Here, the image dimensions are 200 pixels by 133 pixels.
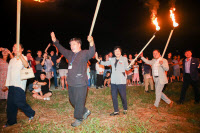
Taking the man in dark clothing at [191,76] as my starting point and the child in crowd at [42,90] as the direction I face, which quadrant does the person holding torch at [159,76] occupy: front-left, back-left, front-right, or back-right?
front-left

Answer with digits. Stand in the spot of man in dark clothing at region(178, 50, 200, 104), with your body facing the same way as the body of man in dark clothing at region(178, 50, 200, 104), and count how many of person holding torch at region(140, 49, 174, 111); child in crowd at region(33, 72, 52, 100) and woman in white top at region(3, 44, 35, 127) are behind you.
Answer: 0

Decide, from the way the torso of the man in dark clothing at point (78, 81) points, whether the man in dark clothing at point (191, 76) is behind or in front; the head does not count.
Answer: behind

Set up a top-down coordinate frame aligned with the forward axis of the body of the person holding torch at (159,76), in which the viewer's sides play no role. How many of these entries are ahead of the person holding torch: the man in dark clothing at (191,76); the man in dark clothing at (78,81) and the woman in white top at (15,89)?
2

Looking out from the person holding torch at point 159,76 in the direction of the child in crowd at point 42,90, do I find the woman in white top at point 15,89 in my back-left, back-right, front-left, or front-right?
front-left

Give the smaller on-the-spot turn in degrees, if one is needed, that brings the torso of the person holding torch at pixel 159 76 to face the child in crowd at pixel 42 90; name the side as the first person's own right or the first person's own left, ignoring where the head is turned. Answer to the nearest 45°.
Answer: approximately 45° to the first person's own right

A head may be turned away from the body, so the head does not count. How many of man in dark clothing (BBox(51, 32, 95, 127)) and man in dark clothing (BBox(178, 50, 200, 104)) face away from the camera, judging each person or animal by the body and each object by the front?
0

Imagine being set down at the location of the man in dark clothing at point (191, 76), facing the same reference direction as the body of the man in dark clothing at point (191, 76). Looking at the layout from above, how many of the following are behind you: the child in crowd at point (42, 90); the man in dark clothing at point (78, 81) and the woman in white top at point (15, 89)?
0

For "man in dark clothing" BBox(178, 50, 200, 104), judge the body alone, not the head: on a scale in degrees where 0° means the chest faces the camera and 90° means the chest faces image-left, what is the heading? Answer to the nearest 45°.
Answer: approximately 45°

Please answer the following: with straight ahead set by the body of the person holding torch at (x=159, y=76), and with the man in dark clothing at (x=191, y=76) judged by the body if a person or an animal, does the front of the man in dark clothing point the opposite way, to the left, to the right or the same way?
the same way
